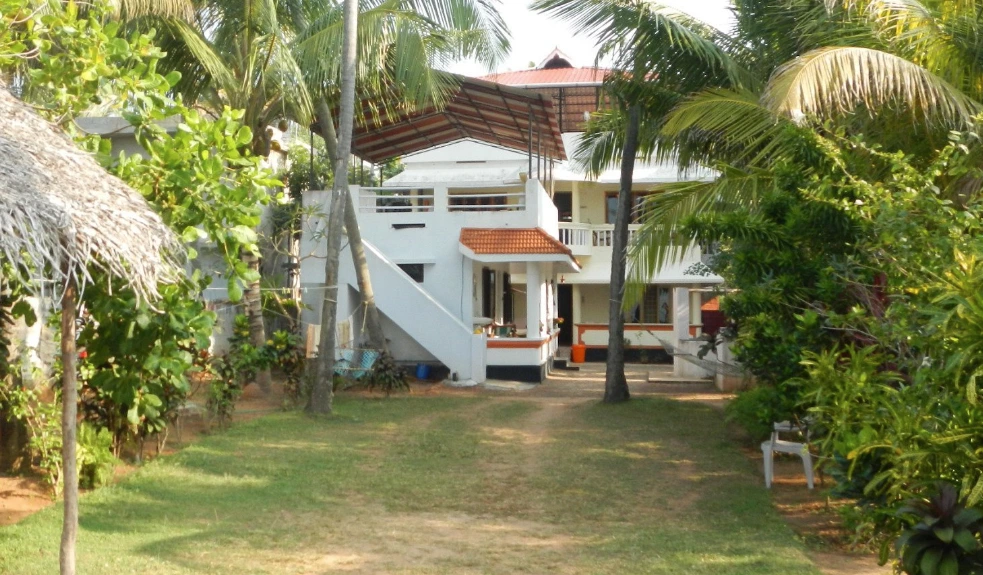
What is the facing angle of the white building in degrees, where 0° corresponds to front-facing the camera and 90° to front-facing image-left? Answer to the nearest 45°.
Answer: approximately 0°

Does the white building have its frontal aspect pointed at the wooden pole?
yes

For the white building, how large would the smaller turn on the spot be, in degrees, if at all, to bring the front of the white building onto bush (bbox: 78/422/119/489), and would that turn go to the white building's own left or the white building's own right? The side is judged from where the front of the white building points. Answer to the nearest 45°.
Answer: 0° — it already faces it

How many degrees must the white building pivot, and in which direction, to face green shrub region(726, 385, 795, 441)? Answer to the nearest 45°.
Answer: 0° — it already faces it
